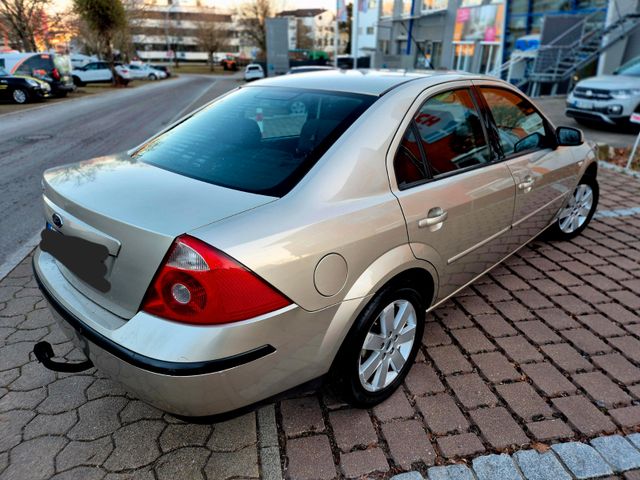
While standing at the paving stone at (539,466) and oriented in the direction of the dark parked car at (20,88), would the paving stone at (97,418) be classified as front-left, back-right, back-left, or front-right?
front-left

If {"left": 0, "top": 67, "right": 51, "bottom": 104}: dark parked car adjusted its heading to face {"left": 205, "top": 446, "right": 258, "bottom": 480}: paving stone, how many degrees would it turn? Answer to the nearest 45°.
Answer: approximately 45° to its right

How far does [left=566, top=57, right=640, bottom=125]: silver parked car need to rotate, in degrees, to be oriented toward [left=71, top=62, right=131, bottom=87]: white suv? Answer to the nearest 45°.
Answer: approximately 45° to its right

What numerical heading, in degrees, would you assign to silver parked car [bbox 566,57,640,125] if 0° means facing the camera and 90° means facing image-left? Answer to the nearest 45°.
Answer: approximately 45°

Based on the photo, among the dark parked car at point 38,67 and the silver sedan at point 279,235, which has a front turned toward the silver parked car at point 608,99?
the silver sedan

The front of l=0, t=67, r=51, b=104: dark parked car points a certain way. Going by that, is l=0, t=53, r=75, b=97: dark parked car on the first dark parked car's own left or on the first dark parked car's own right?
on the first dark parked car's own left

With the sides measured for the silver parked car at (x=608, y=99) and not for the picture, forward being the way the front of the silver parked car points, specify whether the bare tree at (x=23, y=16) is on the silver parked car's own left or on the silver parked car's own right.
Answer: on the silver parked car's own right

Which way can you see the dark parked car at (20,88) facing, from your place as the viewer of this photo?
facing the viewer and to the right of the viewer

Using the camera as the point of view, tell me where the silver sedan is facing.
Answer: facing away from the viewer and to the right of the viewer

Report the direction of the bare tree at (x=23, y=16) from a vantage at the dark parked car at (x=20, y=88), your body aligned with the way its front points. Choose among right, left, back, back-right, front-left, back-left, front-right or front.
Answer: back-left
